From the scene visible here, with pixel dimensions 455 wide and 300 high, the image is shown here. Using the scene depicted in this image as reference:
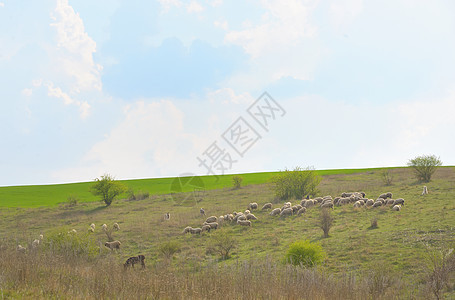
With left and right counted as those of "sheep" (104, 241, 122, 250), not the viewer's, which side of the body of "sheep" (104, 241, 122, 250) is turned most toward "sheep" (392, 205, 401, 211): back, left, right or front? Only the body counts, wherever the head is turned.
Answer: back

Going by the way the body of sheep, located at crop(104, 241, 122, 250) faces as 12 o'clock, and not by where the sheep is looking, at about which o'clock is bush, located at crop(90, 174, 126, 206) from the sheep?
The bush is roughly at 3 o'clock from the sheep.

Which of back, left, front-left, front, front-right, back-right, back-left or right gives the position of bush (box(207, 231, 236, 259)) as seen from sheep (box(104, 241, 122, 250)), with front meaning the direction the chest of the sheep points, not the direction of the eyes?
back-left

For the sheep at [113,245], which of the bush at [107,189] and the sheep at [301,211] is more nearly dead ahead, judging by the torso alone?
the bush

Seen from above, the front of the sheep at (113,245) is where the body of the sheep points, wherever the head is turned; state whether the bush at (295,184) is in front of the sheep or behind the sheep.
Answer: behind

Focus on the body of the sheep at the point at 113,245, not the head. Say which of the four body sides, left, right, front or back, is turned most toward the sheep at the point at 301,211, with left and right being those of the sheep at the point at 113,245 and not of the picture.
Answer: back

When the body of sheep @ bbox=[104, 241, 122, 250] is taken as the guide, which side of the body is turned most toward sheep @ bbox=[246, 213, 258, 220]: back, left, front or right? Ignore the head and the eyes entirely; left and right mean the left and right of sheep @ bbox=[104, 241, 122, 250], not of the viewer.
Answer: back

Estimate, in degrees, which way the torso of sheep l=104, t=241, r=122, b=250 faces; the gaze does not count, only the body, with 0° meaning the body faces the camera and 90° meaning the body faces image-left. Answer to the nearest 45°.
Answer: approximately 90°

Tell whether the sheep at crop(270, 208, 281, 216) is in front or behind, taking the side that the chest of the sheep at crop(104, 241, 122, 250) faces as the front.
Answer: behind
